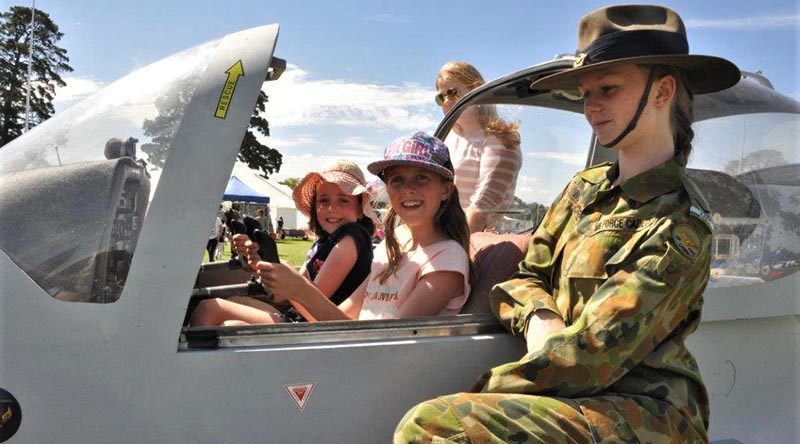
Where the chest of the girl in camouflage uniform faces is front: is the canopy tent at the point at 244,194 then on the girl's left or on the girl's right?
on the girl's right

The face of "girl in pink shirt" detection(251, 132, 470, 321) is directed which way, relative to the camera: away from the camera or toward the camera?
toward the camera

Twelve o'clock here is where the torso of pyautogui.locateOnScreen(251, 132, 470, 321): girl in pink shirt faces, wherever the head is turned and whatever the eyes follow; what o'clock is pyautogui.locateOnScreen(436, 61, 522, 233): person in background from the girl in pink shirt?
The person in background is roughly at 5 o'clock from the girl in pink shirt.

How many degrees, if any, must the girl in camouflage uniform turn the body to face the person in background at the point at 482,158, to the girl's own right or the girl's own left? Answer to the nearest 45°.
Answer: approximately 90° to the girl's own right

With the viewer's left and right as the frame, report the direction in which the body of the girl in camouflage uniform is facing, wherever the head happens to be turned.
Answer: facing the viewer and to the left of the viewer

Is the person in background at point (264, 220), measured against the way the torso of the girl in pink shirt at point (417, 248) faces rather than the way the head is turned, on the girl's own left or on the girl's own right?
on the girl's own right

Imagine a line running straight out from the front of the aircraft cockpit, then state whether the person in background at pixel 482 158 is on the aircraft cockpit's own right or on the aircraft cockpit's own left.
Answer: on the aircraft cockpit's own right

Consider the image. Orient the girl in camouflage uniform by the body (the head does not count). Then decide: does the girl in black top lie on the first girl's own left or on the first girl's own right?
on the first girl's own right

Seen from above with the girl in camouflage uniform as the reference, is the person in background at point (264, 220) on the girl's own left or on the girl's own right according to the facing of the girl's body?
on the girl's own right

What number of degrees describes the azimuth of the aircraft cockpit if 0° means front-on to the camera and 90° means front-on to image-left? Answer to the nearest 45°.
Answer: approximately 90°

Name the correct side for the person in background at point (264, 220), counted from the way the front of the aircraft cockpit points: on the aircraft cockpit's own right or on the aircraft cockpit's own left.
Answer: on the aircraft cockpit's own right

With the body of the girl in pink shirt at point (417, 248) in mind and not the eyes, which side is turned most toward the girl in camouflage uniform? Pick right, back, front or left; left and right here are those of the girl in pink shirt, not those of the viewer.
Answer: left
